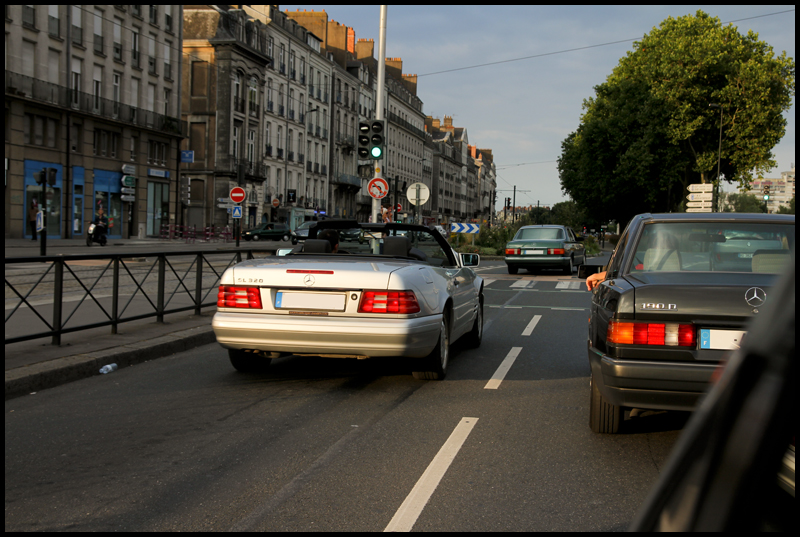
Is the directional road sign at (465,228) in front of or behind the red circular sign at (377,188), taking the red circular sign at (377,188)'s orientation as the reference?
behind

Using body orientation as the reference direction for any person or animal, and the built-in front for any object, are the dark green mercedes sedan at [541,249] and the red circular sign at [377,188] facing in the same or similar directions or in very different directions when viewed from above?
very different directions

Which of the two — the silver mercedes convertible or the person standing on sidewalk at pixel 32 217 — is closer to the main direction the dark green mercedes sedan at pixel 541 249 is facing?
the person standing on sidewalk

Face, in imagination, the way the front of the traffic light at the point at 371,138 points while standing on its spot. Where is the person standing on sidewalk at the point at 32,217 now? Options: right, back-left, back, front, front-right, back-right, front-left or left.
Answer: back-right

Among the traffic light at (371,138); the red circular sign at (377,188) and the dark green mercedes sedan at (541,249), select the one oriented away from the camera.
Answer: the dark green mercedes sedan

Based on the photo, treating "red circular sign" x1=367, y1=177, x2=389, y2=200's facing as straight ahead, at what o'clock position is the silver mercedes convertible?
The silver mercedes convertible is roughly at 12 o'clock from the red circular sign.

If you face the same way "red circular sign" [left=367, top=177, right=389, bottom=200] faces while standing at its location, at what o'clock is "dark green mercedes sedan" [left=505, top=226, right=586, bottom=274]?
The dark green mercedes sedan is roughly at 8 o'clock from the red circular sign.

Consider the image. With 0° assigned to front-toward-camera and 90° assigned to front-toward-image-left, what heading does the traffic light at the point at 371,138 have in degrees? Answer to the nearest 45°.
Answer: approximately 0°

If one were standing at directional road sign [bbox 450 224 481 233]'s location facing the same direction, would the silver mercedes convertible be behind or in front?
in front

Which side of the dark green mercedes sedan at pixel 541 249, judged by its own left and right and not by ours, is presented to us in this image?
back

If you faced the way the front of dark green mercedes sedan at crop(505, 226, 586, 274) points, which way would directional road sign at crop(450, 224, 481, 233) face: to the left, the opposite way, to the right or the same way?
the opposite way

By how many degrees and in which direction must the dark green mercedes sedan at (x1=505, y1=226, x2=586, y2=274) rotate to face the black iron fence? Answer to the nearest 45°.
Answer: approximately 180°

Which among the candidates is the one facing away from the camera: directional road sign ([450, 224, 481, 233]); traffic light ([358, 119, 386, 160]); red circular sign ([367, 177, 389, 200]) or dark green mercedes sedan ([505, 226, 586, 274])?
the dark green mercedes sedan

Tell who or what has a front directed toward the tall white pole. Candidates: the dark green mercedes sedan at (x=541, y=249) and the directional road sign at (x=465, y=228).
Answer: the directional road sign
